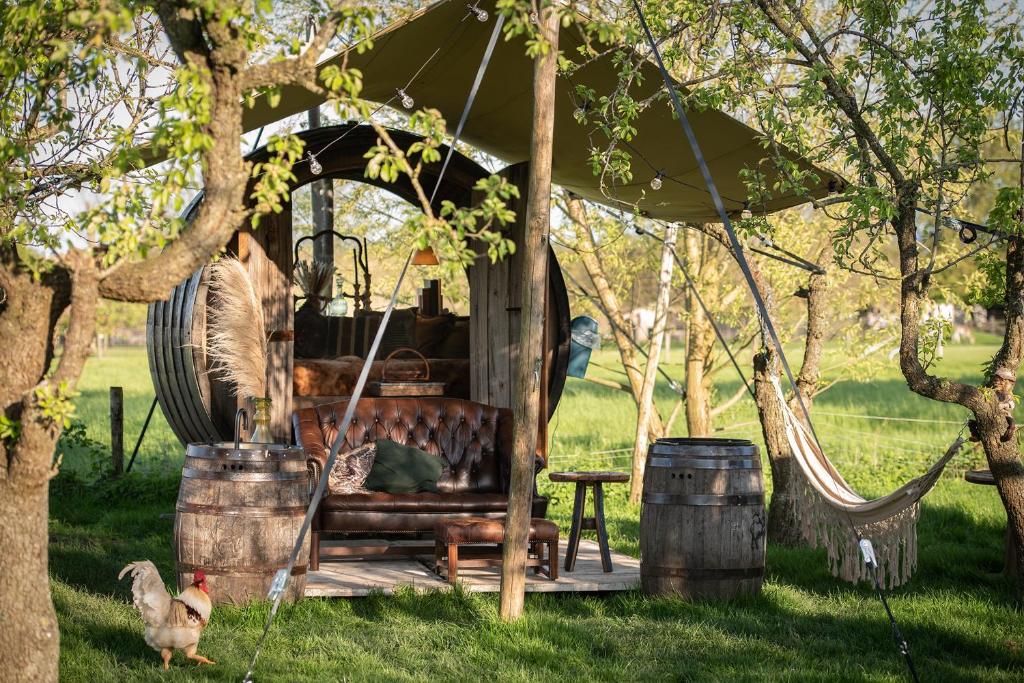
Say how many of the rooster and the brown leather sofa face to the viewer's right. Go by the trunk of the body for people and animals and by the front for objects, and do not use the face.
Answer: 1

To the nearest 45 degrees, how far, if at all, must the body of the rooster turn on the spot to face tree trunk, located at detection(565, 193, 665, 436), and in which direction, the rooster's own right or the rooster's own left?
approximately 45° to the rooster's own left

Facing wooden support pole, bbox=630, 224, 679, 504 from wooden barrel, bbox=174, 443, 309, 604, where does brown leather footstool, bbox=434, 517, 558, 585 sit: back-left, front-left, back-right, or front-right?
front-right

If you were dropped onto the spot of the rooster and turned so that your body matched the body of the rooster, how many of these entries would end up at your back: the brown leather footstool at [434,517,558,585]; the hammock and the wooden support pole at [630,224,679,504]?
0

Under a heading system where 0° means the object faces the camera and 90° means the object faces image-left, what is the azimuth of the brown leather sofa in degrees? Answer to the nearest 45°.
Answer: approximately 0°

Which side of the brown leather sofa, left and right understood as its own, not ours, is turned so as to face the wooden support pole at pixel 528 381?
front

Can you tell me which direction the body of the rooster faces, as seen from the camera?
to the viewer's right

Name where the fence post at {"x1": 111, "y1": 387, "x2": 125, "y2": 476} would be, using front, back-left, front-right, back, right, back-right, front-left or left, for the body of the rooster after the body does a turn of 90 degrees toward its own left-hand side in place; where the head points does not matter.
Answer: front

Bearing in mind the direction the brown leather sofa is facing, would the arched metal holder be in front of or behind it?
behind

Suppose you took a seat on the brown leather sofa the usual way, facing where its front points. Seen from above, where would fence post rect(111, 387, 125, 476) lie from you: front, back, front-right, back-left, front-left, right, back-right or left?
back-right

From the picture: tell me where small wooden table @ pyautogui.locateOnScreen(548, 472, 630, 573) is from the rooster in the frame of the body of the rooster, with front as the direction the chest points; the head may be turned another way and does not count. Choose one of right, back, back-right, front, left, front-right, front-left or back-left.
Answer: front-left

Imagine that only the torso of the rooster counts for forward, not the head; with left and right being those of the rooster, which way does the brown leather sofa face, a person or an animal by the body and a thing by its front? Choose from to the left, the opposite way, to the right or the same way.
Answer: to the right

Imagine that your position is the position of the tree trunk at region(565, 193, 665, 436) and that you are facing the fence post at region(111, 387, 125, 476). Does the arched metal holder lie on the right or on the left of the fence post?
left

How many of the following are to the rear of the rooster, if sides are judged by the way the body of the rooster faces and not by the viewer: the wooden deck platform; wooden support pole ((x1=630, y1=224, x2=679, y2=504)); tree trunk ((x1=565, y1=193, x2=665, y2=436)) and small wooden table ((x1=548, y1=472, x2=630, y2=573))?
0
